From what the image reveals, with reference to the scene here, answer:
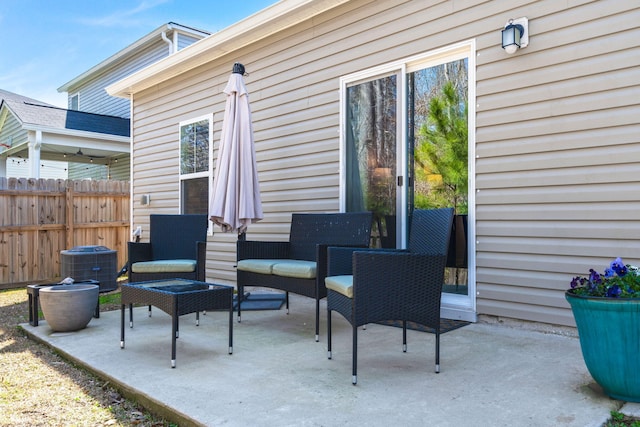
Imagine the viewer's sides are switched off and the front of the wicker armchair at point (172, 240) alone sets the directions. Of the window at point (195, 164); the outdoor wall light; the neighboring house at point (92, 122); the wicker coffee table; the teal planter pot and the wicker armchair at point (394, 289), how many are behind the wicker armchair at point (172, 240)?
2

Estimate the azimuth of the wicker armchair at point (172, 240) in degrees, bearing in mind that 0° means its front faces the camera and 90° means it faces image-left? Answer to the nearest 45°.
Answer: approximately 0°

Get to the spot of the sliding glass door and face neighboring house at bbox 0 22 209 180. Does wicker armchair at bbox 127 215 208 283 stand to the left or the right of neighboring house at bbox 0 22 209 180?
left

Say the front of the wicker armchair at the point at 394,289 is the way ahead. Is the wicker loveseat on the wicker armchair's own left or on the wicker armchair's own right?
on the wicker armchair's own right

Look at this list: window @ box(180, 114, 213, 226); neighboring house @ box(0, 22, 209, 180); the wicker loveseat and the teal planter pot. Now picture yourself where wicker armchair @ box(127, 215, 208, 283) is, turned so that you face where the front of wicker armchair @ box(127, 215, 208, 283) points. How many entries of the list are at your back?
2

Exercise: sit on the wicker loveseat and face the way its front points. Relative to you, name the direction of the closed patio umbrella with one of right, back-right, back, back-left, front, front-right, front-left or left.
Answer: right

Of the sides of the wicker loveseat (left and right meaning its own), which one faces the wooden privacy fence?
right

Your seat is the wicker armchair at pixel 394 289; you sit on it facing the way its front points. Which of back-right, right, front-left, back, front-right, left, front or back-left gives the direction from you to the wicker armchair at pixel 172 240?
right

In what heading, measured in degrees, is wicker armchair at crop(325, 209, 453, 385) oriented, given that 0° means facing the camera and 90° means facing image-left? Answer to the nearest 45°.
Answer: approximately 45°
